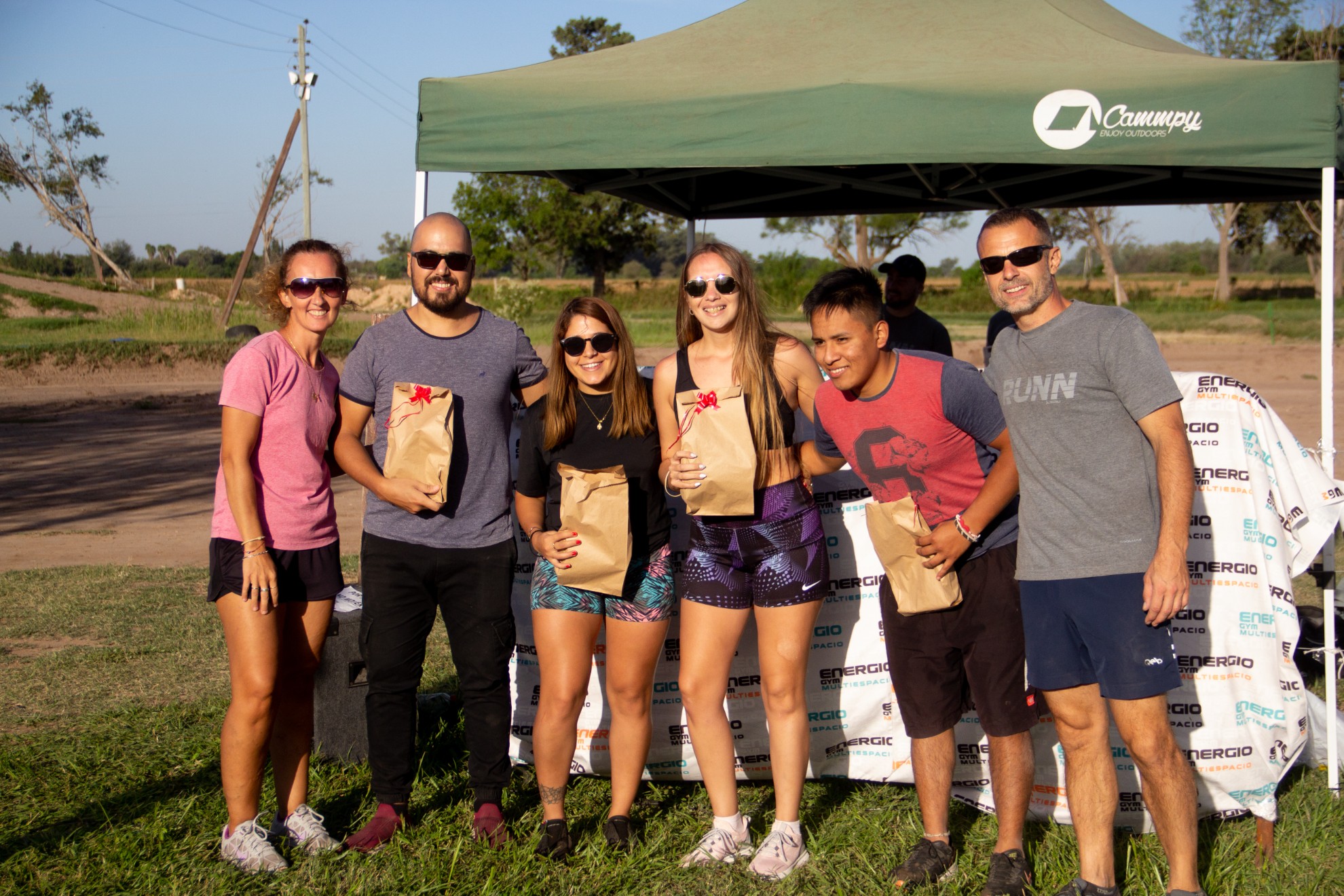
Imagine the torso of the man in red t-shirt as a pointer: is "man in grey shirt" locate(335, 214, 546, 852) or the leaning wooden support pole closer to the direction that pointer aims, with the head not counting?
the man in grey shirt

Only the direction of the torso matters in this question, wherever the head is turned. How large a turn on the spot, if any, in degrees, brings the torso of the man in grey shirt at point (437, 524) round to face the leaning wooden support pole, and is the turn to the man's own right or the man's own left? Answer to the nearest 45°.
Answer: approximately 180°

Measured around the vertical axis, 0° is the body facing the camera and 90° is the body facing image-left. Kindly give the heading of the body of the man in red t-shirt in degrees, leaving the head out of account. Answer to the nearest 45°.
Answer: approximately 45°

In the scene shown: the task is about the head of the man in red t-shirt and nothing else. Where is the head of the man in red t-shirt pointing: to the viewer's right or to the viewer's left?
to the viewer's left

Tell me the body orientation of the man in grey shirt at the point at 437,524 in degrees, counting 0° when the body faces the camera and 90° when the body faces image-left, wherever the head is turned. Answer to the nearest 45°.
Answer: approximately 0°
